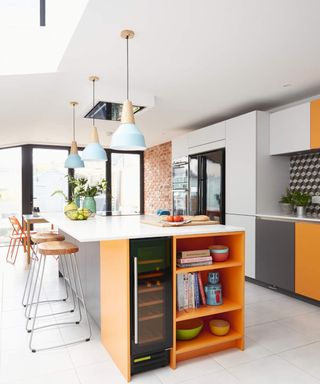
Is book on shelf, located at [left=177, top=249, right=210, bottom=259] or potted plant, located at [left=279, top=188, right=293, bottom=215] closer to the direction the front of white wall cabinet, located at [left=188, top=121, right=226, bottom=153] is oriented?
the book on shelf

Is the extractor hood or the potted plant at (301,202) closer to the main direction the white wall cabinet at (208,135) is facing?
the extractor hood

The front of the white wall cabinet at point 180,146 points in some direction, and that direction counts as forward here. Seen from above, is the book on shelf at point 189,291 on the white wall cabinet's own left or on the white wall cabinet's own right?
on the white wall cabinet's own left

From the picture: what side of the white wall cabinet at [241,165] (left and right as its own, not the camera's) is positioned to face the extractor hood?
front

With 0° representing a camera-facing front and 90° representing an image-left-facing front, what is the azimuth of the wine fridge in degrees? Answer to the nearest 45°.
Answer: approximately 315°

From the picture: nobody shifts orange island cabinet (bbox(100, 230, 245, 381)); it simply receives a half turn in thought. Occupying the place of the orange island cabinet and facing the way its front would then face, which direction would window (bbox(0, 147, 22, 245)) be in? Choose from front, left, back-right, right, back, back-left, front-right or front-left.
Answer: front

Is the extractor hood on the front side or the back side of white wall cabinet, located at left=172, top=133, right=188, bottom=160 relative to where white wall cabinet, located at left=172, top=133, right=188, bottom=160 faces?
on the front side

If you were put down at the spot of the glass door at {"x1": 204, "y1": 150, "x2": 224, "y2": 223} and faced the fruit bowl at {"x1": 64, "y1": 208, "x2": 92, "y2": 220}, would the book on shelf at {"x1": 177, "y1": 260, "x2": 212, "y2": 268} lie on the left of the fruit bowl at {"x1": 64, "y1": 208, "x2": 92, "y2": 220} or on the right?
left

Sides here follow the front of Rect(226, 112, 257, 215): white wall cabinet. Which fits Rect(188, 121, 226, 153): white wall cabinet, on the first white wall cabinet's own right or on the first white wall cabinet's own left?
on the first white wall cabinet's own right

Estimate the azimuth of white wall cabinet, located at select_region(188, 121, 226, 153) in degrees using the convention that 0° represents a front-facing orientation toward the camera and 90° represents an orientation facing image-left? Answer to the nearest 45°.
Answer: approximately 45°

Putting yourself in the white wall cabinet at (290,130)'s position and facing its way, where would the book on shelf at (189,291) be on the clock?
The book on shelf is roughly at 11 o'clock from the white wall cabinet.

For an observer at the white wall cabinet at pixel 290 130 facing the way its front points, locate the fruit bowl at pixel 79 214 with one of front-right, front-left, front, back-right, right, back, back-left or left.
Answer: front

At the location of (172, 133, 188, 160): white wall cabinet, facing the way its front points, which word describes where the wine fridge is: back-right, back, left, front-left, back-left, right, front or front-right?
front-left
